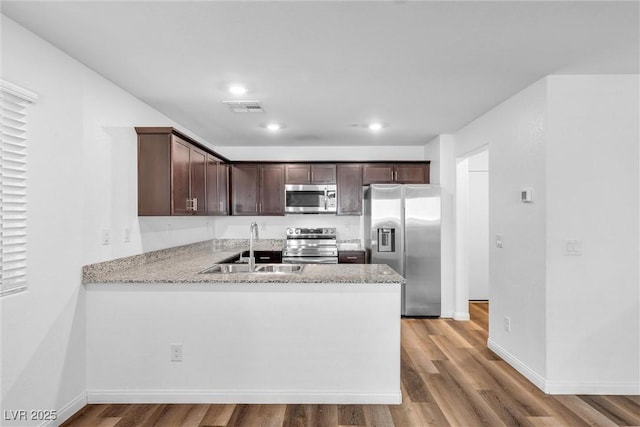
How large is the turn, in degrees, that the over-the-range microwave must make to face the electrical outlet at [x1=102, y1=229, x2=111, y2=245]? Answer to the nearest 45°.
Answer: approximately 45° to its right

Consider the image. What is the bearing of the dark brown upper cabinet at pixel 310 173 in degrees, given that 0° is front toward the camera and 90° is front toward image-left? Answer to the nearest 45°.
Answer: approximately 0°

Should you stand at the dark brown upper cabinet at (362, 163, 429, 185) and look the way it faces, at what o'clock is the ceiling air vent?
The ceiling air vent is roughly at 1 o'clock from the dark brown upper cabinet.

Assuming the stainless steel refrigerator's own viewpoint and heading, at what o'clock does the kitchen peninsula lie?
The kitchen peninsula is roughly at 1 o'clock from the stainless steel refrigerator.

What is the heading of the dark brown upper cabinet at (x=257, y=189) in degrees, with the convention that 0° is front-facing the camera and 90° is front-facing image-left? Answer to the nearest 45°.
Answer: approximately 0°

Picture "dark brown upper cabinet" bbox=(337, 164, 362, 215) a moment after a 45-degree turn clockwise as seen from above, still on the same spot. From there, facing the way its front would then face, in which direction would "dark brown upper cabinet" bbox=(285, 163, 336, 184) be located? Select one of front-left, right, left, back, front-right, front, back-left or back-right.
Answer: front-right
